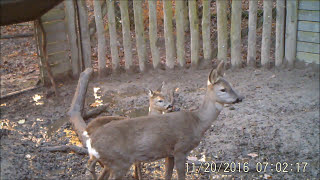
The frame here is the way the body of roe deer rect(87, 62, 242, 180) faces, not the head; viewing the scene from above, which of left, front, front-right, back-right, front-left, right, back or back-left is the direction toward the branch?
back-left

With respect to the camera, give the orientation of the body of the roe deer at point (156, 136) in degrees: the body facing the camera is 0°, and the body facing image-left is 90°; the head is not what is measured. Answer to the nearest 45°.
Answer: approximately 270°

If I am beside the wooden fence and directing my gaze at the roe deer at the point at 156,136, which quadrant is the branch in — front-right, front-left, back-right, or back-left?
front-right

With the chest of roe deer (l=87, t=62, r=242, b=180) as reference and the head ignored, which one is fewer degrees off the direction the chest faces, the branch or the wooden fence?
the wooden fence

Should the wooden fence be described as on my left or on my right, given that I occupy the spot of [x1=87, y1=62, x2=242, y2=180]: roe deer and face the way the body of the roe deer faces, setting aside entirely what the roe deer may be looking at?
on my left
